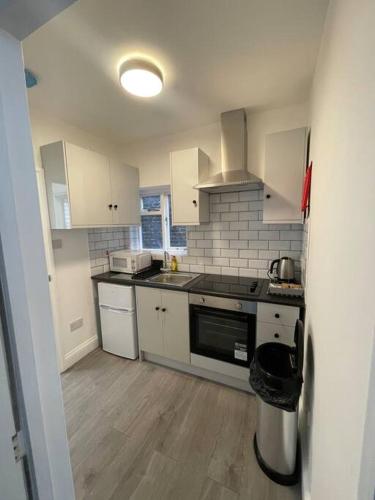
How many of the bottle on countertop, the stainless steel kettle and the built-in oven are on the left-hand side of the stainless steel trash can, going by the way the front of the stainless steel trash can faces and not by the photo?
0

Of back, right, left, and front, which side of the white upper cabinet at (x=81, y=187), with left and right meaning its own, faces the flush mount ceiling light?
front

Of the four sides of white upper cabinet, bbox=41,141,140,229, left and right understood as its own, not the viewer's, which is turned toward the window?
left

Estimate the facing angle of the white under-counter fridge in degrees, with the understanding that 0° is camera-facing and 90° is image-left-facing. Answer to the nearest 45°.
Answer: approximately 45°

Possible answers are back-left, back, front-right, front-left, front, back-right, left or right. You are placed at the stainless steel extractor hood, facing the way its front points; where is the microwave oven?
front-right

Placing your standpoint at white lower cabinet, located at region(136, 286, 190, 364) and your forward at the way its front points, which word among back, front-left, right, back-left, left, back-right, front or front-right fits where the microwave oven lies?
right

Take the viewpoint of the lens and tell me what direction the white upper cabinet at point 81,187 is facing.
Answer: facing the viewer and to the right of the viewer

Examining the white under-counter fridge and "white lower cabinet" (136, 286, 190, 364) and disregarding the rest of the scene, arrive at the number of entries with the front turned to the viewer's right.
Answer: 0

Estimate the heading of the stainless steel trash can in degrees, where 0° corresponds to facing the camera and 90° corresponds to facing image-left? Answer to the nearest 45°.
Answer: approximately 90°
